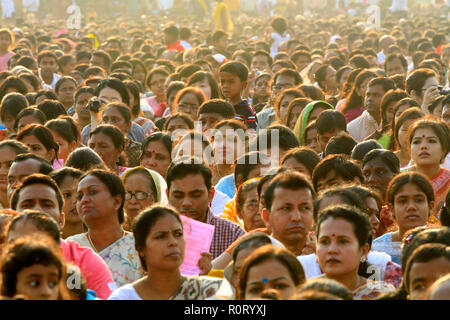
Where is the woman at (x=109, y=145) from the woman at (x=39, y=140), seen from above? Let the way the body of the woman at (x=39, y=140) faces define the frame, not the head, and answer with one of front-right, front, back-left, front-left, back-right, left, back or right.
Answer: back-left

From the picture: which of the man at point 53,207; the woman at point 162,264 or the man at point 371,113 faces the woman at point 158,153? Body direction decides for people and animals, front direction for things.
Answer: the man at point 371,113

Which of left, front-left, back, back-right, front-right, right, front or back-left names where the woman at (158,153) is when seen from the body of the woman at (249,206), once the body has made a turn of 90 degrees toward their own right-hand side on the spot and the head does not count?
right

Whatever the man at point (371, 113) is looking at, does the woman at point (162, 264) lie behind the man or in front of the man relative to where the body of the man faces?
in front

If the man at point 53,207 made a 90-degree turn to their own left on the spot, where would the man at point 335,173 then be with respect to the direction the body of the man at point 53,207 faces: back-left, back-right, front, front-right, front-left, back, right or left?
front

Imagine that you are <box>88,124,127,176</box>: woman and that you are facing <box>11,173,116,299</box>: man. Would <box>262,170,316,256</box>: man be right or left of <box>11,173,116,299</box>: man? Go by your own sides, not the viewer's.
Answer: left

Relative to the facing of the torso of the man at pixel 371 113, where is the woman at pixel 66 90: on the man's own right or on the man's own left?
on the man's own right
